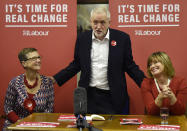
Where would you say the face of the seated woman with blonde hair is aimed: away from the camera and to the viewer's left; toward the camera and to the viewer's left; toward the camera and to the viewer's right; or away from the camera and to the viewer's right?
toward the camera and to the viewer's left

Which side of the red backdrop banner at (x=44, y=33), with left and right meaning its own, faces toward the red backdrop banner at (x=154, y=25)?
left

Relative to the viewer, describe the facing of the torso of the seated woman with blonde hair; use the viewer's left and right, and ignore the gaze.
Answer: facing the viewer

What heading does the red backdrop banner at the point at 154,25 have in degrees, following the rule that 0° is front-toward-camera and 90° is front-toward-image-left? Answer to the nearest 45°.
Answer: approximately 0°

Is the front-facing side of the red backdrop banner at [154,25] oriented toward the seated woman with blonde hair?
yes

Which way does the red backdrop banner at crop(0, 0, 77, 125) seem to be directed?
toward the camera

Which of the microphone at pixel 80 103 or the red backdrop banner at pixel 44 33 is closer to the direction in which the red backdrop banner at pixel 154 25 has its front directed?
the microphone

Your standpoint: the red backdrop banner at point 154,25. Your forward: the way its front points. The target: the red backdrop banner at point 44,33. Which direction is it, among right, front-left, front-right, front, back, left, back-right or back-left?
right

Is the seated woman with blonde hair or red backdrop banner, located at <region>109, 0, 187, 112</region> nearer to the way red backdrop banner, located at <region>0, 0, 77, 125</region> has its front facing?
the seated woman with blonde hair

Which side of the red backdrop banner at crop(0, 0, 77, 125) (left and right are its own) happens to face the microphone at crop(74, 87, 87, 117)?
front

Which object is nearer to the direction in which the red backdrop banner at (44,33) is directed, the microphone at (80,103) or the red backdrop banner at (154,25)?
the microphone

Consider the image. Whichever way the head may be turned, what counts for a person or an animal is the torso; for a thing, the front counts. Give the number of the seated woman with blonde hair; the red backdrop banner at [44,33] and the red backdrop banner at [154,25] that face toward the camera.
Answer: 3
